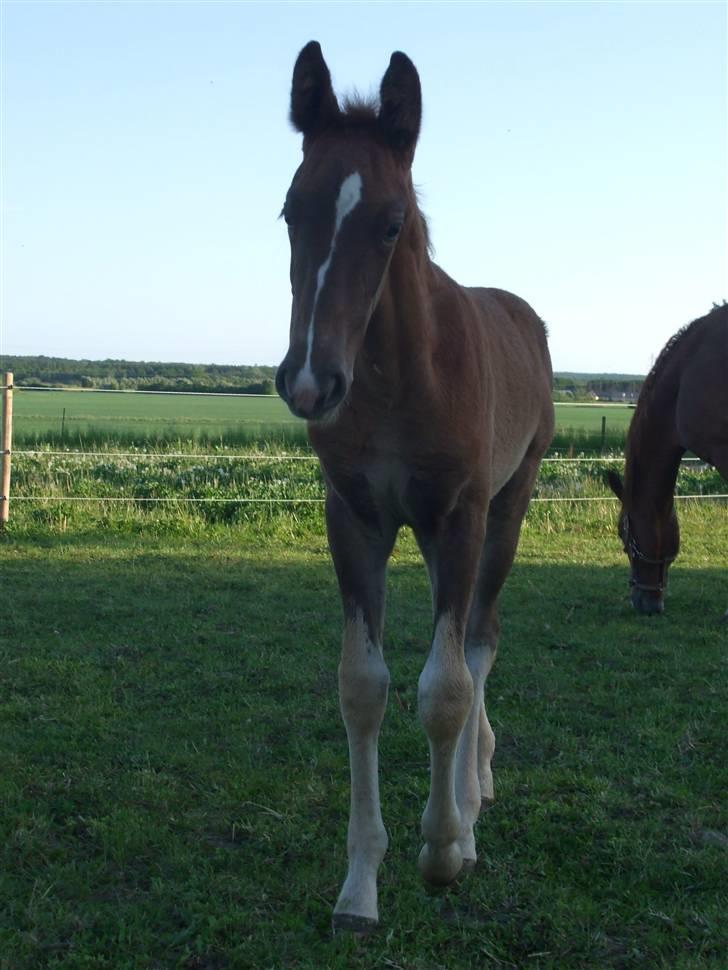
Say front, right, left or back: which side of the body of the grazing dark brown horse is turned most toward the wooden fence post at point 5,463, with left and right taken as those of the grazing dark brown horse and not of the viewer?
front

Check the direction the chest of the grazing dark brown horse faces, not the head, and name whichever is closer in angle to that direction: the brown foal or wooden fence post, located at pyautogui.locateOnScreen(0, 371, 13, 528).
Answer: the wooden fence post

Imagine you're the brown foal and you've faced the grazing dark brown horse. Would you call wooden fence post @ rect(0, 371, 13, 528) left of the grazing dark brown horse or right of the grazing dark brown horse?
left

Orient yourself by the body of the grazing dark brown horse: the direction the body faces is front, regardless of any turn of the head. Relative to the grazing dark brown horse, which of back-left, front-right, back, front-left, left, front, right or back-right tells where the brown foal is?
left

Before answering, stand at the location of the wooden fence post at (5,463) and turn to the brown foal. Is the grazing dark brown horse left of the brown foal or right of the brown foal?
left

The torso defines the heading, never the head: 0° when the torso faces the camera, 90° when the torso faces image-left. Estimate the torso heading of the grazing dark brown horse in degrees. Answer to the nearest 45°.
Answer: approximately 90°
